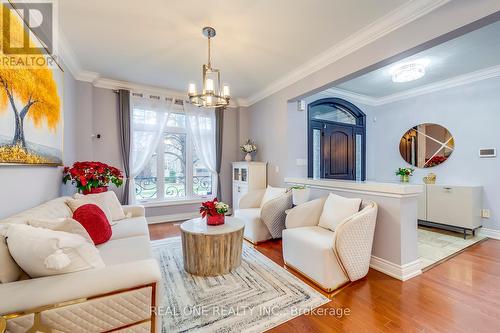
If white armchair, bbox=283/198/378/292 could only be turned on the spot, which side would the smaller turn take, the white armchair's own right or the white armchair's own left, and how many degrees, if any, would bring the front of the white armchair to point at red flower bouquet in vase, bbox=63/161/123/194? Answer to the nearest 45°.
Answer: approximately 45° to the white armchair's own right

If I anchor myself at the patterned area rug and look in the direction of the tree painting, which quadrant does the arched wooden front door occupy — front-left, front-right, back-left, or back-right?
back-right

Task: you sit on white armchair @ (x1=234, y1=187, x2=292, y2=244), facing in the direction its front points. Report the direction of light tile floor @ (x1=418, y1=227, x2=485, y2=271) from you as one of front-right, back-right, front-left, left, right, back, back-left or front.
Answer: back-left

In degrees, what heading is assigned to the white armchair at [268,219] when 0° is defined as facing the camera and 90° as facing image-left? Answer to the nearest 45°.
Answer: approximately 45°

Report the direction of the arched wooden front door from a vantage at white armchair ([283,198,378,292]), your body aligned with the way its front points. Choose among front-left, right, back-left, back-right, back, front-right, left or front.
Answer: back-right

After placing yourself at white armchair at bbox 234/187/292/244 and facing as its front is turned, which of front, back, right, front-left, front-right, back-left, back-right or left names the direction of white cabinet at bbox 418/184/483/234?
back-left

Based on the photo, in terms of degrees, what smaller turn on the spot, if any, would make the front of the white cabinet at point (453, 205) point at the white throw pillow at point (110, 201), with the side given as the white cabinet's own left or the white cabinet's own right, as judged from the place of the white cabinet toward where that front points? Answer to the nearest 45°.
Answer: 0° — it already faces it

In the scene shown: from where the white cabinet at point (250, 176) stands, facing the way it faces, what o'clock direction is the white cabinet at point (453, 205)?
the white cabinet at point (453, 205) is roughly at 8 o'clock from the white cabinet at point (250, 176).

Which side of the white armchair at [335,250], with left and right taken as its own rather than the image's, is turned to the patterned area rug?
front

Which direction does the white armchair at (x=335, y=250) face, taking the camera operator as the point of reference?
facing the viewer and to the left of the viewer

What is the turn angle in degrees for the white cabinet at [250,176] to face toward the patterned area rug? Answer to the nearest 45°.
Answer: approximately 45° to its left

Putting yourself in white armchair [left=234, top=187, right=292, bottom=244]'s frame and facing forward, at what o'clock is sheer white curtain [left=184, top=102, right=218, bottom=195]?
The sheer white curtain is roughly at 3 o'clock from the white armchair.
